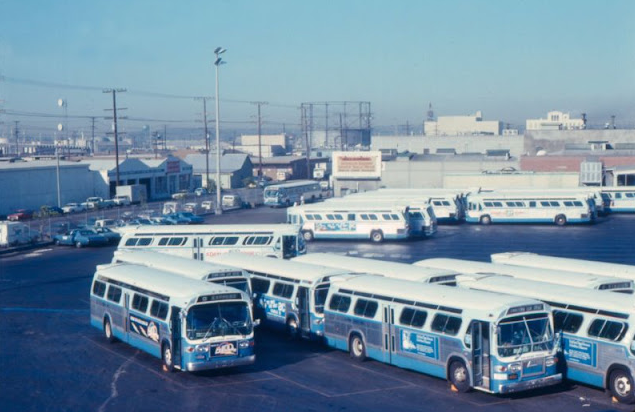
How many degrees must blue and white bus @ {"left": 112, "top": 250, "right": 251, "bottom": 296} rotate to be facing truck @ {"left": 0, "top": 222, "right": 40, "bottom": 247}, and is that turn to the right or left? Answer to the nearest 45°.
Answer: approximately 135° to its left

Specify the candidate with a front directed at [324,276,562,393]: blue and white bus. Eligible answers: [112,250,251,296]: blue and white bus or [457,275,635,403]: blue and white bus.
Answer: [112,250,251,296]: blue and white bus

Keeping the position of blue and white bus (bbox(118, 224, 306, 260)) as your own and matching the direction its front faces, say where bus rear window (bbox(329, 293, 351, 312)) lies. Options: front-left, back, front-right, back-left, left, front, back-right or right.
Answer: right

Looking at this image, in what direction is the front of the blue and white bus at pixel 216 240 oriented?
to the viewer's right

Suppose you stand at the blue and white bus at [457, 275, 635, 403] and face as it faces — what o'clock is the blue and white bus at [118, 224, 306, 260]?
the blue and white bus at [118, 224, 306, 260] is roughly at 6 o'clock from the blue and white bus at [457, 275, 635, 403].

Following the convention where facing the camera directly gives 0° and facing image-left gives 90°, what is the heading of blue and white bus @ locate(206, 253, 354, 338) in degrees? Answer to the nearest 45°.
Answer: approximately 315°

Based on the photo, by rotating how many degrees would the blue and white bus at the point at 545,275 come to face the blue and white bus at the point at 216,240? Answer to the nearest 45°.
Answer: approximately 180°

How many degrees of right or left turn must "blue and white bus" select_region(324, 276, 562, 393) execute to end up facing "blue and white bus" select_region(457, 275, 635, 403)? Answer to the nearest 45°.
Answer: approximately 45° to its left

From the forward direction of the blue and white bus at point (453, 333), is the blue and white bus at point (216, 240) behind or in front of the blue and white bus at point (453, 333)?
behind

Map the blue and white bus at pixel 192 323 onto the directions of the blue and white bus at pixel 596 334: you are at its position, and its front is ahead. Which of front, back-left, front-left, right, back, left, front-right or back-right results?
back-right

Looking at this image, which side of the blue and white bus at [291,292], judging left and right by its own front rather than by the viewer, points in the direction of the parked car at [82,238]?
back

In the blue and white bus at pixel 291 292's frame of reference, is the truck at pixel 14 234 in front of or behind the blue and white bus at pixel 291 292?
behind

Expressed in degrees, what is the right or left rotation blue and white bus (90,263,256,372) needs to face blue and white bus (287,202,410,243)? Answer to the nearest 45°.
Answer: approximately 135° to its left

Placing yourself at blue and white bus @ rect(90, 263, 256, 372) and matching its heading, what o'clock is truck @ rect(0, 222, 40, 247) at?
The truck is roughly at 7 o'clock from the blue and white bus.

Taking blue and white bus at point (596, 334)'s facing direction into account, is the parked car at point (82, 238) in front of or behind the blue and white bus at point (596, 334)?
behind

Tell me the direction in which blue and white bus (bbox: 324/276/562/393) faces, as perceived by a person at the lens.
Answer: facing the viewer and to the right of the viewer

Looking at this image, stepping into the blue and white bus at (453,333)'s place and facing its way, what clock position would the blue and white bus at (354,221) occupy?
the blue and white bus at (354,221) is roughly at 7 o'clock from the blue and white bus at (453,333).
